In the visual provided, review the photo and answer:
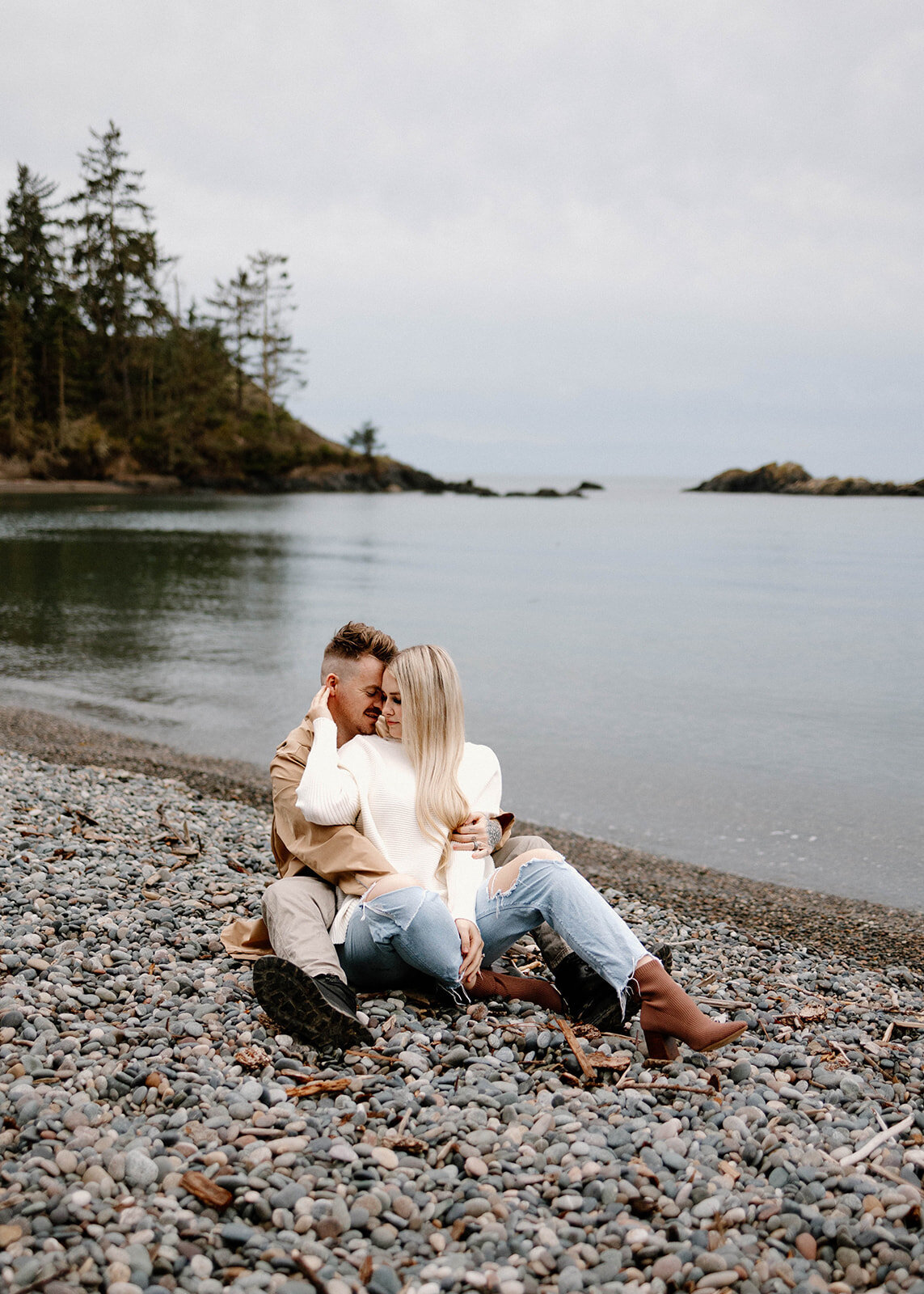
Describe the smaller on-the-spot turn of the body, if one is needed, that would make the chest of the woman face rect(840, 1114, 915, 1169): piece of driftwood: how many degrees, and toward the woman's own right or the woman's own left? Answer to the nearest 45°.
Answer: approximately 45° to the woman's own left

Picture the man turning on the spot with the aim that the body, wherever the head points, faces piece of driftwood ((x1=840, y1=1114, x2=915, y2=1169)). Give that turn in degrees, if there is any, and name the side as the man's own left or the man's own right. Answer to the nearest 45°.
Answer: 0° — they already face it

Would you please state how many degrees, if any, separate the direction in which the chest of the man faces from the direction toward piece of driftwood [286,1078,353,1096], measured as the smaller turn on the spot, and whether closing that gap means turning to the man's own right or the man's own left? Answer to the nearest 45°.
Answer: approximately 45° to the man's own right

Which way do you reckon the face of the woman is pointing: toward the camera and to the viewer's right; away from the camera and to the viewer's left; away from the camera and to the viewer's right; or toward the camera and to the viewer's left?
toward the camera and to the viewer's left

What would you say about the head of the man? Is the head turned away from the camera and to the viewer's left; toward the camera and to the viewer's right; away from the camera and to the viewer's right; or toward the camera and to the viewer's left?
toward the camera and to the viewer's right

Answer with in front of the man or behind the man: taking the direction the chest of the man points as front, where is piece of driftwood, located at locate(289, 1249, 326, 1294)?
in front

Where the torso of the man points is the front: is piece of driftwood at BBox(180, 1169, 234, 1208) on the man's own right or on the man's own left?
on the man's own right

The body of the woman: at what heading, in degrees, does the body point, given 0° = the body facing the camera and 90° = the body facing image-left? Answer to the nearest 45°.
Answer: approximately 0°

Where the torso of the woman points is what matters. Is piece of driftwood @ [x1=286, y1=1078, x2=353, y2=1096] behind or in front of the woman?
in front

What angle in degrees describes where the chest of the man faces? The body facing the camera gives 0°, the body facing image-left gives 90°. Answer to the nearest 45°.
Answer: approximately 315°
